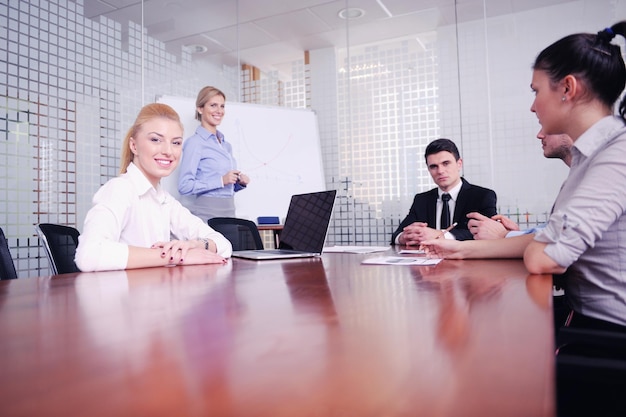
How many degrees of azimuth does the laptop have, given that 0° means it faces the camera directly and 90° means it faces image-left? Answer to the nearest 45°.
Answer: approximately 45°

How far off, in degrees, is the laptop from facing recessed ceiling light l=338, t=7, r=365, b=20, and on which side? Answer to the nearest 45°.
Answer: approximately 135° to its right

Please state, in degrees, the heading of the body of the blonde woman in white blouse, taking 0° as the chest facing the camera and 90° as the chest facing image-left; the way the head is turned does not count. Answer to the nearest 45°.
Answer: approximately 315°

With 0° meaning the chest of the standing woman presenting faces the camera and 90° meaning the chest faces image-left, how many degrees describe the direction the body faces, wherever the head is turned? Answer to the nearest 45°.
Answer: approximately 315°

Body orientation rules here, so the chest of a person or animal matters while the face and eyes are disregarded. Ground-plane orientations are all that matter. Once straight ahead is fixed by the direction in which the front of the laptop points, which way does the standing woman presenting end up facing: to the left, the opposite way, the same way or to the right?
to the left

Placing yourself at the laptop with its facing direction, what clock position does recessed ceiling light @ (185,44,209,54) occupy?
The recessed ceiling light is roughly at 4 o'clock from the laptop.

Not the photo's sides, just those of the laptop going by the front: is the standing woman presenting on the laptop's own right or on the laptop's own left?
on the laptop's own right
